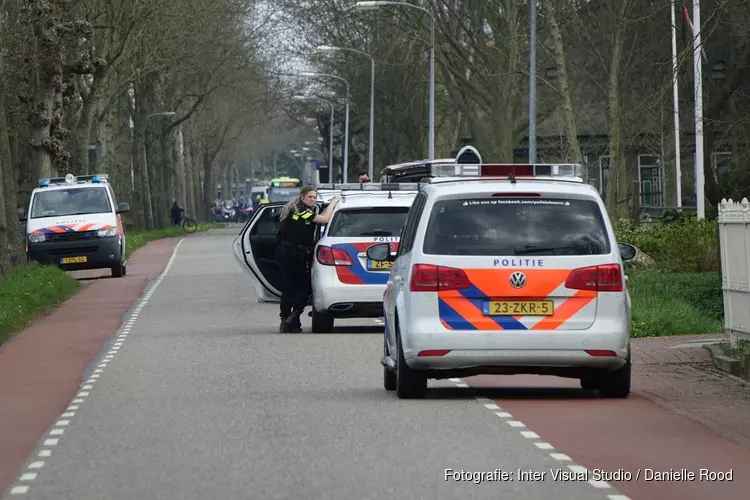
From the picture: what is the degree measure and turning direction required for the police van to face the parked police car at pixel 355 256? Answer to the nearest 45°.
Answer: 0° — it already faces it

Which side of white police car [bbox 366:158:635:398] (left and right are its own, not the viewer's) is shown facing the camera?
back

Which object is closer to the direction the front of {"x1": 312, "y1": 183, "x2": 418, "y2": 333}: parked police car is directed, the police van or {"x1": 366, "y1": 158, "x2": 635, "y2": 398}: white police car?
the police van

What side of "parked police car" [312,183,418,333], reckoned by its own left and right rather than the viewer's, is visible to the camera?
back

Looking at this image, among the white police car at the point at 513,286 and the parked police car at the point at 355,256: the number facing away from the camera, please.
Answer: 2

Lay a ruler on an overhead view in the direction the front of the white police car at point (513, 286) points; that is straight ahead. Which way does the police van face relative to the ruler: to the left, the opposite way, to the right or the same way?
the opposite way

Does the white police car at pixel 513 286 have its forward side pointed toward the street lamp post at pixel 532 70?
yes

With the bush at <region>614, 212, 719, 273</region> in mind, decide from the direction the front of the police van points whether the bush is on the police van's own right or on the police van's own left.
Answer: on the police van's own left

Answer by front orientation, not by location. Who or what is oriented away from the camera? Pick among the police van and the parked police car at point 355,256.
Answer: the parked police car

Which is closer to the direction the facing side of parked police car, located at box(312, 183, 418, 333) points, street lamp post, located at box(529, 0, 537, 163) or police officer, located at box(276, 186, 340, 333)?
the street lamp post

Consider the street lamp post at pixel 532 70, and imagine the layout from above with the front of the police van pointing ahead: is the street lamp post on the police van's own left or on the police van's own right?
on the police van's own left
